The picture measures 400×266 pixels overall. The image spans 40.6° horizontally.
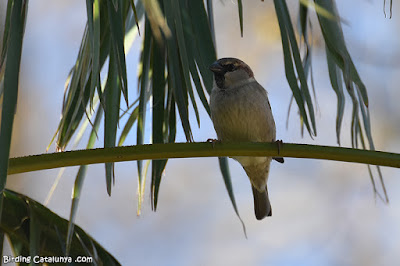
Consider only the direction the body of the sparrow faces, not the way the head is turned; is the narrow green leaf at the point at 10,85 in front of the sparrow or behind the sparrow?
in front

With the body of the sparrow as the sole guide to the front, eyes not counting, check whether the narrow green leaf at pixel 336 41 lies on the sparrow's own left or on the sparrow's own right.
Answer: on the sparrow's own left

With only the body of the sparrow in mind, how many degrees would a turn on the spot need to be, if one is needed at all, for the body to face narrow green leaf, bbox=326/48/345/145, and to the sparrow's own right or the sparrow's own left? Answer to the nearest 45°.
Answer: approximately 90° to the sparrow's own left

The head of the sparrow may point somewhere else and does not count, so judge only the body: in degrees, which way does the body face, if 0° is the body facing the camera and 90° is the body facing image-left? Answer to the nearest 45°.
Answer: approximately 45°
